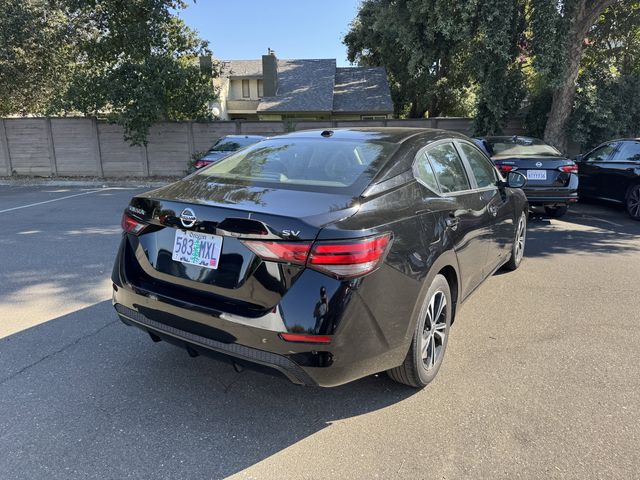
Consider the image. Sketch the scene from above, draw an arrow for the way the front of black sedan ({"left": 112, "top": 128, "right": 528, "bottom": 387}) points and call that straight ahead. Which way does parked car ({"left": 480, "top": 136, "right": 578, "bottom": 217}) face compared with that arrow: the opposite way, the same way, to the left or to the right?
the same way

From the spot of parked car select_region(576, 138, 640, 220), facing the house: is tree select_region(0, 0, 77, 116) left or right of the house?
left

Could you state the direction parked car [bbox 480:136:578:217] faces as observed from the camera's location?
facing away from the viewer and to the left of the viewer

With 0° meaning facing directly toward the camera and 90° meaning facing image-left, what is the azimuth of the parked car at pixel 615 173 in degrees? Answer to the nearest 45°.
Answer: approximately 135°

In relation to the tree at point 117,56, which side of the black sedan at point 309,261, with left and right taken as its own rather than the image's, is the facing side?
left

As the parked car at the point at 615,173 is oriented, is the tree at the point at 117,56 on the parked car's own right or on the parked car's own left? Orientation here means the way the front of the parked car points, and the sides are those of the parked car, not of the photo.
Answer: on the parked car's own left

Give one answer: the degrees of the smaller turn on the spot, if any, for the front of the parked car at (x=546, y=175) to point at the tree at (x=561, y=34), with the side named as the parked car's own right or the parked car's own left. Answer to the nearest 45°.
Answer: approximately 45° to the parked car's own right

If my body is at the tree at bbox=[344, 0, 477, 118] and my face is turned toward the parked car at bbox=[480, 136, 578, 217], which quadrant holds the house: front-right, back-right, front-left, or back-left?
back-right

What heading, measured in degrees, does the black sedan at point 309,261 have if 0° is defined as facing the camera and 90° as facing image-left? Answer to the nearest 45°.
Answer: approximately 225°
